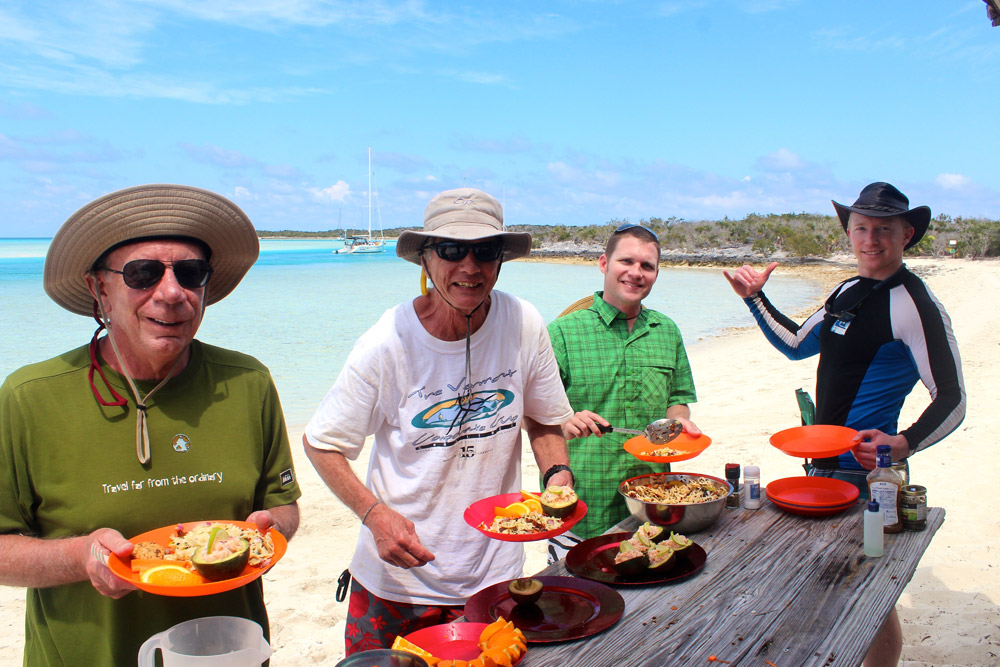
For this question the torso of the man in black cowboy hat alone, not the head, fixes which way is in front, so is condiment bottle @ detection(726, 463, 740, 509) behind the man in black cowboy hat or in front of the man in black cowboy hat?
in front

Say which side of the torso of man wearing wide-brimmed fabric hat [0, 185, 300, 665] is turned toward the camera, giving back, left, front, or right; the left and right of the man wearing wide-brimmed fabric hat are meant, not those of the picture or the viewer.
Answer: front

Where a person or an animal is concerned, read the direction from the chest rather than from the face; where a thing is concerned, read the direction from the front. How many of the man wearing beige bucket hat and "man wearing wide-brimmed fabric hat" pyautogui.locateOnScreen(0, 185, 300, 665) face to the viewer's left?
0

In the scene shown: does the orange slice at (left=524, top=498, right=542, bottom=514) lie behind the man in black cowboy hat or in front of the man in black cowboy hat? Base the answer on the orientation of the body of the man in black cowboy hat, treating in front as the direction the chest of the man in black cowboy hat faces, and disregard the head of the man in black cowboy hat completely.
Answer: in front

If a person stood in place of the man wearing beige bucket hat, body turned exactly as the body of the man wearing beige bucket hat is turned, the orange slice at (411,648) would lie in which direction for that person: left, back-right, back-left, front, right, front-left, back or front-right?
front-right

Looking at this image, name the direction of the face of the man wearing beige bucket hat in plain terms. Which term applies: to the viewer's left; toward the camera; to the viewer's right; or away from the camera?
toward the camera

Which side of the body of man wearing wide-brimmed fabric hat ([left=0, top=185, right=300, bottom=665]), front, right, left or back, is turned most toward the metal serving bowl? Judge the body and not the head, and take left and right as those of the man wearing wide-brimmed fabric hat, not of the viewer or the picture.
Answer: left

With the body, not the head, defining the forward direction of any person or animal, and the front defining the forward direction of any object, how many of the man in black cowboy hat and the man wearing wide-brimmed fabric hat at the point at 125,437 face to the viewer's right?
0

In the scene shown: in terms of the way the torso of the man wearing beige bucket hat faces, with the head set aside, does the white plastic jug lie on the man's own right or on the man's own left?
on the man's own right

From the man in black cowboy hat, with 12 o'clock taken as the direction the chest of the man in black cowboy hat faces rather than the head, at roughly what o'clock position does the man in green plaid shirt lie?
The man in green plaid shirt is roughly at 1 o'clock from the man in black cowboy hat.

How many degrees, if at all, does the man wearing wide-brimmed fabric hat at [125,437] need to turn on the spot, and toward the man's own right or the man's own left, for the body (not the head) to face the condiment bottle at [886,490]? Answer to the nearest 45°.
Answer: approximately 90° to the man's own left

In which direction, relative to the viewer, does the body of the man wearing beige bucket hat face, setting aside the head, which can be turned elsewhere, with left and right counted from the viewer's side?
facing the viewer and to the right of the viewer

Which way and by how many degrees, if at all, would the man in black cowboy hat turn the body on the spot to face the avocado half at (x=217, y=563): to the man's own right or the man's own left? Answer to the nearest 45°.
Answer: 0° — they already face it

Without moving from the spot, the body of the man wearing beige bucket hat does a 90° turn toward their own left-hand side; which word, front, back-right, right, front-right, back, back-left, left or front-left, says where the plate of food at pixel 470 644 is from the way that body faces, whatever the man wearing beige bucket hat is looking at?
back-right

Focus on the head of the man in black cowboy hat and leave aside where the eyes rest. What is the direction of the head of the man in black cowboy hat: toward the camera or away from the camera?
toward the camera

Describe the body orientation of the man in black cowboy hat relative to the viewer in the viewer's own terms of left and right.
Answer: facing the viewer and to the left of the viewer
